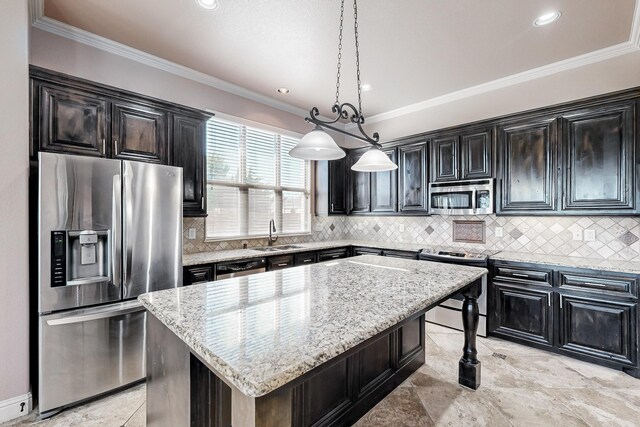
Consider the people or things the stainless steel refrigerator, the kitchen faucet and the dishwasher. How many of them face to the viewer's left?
0

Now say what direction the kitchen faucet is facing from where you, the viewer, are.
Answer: facing the viewer and to the right of the viewer

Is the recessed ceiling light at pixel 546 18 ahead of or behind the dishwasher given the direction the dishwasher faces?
ahead

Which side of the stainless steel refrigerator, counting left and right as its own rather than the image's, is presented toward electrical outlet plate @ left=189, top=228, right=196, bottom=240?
left

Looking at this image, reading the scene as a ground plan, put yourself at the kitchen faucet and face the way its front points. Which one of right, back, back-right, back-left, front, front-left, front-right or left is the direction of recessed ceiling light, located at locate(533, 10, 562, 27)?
front

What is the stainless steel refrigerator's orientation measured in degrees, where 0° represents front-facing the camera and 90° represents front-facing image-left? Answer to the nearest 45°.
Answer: approximately 315°

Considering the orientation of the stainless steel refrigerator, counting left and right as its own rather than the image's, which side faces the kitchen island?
front
